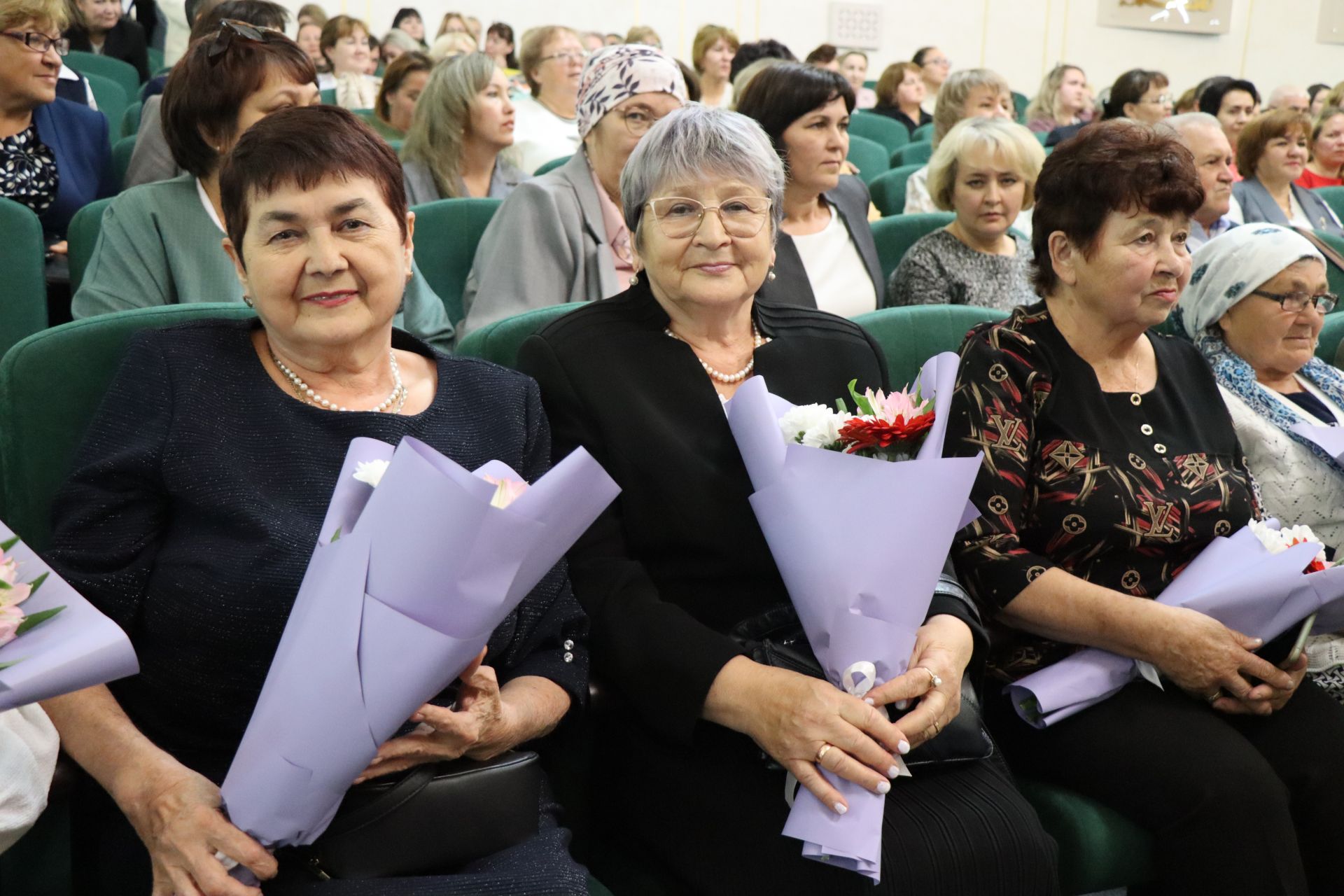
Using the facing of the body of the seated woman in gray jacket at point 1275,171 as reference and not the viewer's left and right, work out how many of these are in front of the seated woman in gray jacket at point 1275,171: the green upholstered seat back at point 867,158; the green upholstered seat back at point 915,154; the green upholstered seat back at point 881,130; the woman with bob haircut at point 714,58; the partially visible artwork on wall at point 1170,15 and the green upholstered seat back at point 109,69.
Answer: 0

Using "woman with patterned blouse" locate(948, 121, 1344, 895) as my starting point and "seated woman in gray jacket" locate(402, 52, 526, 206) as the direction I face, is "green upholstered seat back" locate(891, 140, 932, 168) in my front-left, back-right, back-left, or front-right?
front-right

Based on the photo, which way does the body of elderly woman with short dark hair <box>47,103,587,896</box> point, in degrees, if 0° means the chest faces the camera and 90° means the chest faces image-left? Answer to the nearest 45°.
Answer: approximately 0°

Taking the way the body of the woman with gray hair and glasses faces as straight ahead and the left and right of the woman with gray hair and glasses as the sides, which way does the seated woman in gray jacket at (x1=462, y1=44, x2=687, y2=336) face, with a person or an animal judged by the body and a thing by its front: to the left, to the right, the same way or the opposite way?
the same way

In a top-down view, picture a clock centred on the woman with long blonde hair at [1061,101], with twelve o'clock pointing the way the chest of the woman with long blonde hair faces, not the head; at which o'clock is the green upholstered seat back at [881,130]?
The green upholstered seat back is roughly at 3 o'clock from the woman with long blonde hair.

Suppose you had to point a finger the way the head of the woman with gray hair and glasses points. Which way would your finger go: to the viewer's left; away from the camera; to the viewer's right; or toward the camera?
toward the camera

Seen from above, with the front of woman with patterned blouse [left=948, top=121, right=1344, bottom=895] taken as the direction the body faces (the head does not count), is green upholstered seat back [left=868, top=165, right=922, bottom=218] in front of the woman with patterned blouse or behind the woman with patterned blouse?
behind

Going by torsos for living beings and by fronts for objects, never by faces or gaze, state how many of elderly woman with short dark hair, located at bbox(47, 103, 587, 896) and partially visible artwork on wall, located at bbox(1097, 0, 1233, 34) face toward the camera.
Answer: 2

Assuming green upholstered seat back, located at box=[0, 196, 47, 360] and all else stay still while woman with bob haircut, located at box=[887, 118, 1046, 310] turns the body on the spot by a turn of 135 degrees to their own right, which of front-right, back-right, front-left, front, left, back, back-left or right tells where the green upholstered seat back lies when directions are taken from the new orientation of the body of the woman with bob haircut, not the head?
front-left

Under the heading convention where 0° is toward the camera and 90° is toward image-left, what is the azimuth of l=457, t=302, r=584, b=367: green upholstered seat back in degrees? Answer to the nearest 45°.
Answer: approximately 315°

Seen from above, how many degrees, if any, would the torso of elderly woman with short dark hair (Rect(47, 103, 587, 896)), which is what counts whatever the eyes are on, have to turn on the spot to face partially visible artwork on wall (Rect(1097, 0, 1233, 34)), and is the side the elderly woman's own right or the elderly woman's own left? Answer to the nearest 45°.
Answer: approximately 135° to the elderly woman's own left

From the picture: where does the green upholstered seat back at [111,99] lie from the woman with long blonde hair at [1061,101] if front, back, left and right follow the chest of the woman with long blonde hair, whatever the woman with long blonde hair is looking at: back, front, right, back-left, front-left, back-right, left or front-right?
right

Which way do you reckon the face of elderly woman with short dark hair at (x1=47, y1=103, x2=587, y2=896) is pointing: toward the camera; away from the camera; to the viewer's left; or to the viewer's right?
toward the camera

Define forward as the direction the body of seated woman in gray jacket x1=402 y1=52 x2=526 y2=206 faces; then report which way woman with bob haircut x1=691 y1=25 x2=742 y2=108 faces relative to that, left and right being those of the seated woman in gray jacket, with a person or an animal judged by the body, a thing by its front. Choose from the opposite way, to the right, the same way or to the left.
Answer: the same way

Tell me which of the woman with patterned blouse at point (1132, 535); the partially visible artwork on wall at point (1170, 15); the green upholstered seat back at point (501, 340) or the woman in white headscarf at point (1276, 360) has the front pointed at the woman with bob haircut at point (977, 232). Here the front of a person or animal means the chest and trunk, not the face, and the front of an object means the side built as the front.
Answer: the partially visible artwork on wall

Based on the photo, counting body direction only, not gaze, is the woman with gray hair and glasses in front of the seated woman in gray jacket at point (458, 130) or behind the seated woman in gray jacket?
in front

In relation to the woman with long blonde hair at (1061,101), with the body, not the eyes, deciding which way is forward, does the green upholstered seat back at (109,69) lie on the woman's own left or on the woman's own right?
on the woman's own right

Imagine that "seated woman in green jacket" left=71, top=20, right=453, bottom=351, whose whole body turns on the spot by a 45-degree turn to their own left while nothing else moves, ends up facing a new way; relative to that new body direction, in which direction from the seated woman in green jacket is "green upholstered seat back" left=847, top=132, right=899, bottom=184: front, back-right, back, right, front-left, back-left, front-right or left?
front-left

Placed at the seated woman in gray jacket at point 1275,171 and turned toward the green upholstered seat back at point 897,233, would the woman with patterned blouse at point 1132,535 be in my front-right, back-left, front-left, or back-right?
front-left

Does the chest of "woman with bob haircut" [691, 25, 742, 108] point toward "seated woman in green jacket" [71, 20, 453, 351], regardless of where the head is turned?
no
